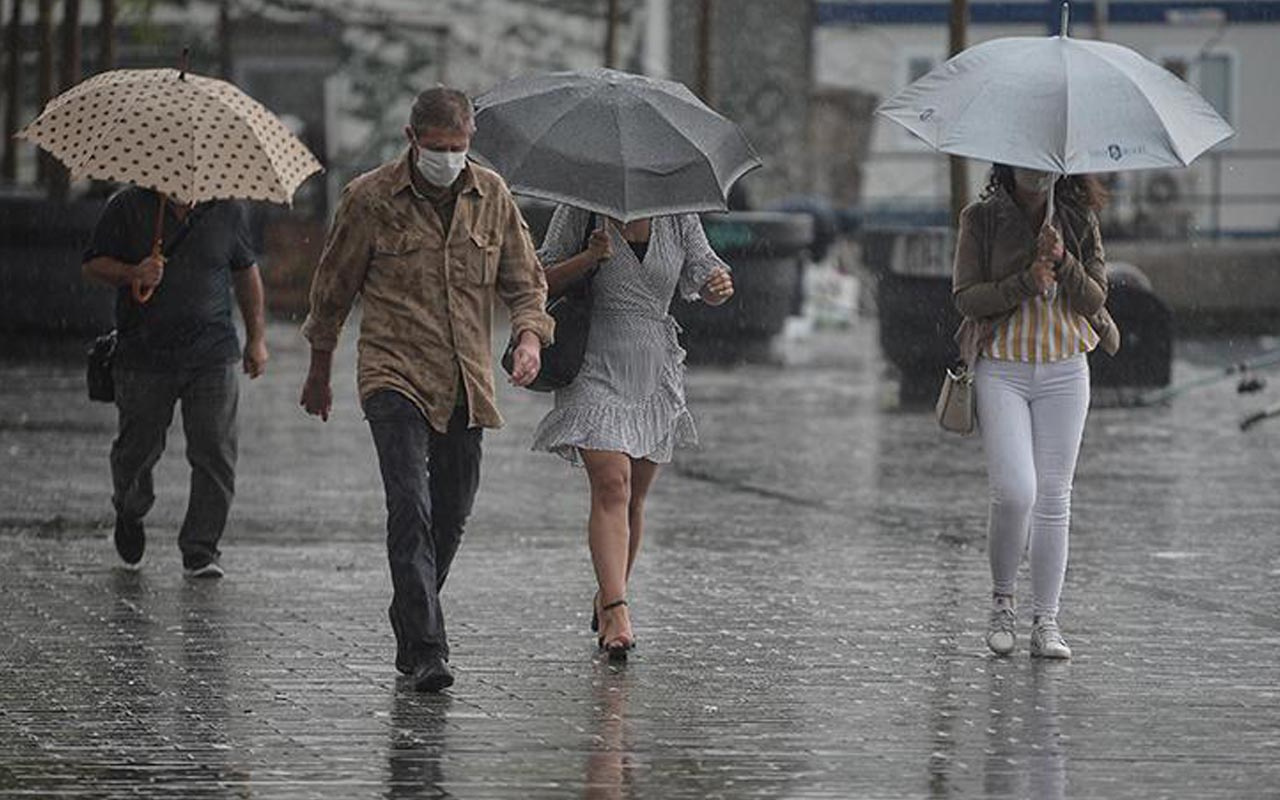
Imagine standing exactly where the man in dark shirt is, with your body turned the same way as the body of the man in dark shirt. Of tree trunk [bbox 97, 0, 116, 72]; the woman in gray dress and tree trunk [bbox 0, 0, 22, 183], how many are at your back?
2

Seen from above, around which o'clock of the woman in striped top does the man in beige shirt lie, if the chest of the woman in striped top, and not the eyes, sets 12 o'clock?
The man in beige shirt is roughly at 2 o'clock from the woman in striped top.

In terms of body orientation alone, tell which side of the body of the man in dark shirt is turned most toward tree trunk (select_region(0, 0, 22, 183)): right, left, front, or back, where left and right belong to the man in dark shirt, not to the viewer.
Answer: back

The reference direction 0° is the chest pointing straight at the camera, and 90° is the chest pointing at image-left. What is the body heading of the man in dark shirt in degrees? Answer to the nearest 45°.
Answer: approximately 0°

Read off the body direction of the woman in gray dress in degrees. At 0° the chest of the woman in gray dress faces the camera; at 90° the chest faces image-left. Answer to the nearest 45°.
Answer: approximately 0°

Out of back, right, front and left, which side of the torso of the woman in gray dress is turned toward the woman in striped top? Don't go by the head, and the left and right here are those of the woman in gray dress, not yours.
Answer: left
